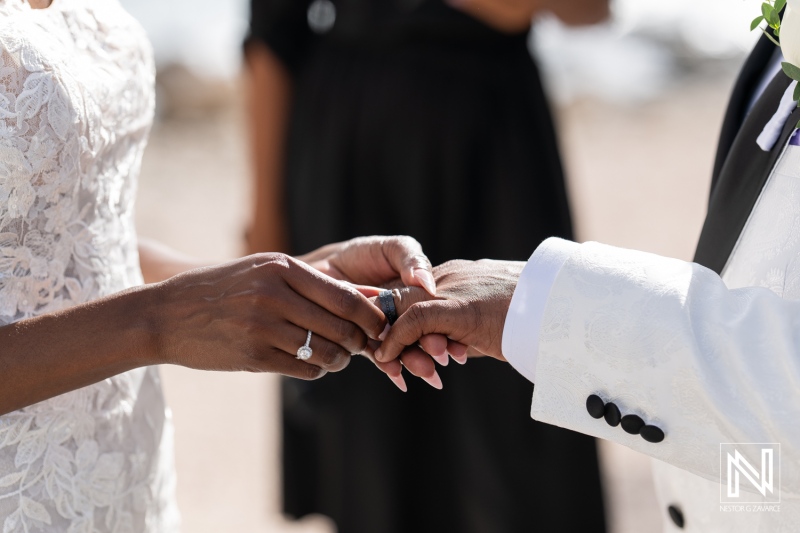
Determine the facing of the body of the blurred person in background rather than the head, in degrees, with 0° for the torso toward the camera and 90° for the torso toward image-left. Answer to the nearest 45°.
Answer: approximately 0°
